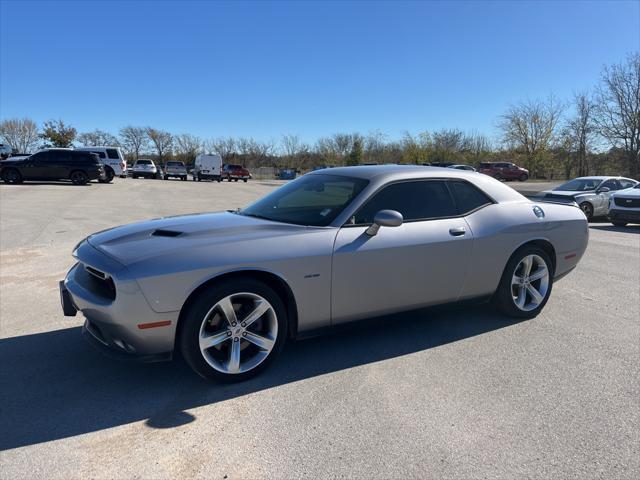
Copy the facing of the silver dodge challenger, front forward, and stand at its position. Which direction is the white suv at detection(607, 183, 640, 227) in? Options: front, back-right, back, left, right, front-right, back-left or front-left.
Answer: back

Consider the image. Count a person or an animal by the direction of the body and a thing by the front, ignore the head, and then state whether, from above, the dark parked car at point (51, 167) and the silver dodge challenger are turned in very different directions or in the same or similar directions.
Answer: same or similar directions

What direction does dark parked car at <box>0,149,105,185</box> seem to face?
to the viewer's left

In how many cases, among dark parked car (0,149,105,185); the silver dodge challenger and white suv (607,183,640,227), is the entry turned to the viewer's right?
0

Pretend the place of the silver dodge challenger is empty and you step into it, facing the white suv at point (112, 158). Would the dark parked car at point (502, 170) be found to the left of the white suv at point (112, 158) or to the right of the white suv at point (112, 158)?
right

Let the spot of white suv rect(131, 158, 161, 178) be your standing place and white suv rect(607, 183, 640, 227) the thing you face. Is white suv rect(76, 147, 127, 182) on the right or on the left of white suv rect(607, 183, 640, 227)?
right

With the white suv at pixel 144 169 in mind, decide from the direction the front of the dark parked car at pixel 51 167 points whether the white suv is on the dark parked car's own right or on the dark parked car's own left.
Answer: on the dark parked car's own right

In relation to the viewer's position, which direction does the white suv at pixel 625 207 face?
facing the viewer and to the left of the viewer

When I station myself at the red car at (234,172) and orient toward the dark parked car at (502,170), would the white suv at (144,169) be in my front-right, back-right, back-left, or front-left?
back-right

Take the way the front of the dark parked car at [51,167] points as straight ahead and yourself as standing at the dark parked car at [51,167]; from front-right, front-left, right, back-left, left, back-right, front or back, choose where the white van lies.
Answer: back-right

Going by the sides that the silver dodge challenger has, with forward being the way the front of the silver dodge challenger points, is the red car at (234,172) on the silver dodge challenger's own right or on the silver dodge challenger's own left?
on the silver dodge challenger's own right

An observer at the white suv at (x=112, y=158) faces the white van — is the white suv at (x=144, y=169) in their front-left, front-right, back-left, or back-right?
front-left

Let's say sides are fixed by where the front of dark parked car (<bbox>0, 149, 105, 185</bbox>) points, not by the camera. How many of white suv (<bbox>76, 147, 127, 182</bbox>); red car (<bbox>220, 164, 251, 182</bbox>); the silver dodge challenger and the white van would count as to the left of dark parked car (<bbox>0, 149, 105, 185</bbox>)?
1

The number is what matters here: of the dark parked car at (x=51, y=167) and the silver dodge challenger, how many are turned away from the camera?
0
